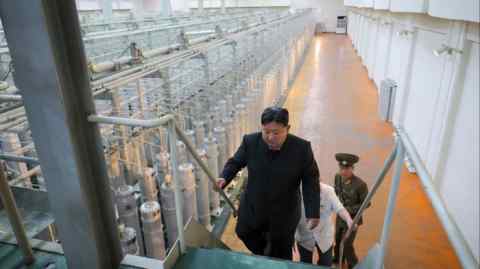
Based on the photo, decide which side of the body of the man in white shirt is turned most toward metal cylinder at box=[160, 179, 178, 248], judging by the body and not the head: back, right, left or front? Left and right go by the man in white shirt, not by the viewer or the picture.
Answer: right

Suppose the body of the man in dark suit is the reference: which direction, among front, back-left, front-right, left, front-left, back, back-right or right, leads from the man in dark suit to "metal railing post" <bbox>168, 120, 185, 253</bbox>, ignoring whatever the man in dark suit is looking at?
front-right

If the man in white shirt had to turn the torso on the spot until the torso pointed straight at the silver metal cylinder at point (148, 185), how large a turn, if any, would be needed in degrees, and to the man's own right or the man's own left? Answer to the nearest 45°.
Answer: approximately 90° to the man's own right

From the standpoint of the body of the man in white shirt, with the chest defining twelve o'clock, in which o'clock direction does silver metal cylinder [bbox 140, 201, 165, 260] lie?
The silver metal cylinder is roughly at 2 o'clock from the man in white shirt.

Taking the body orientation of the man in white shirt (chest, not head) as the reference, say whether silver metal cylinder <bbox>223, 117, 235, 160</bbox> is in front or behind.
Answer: behind

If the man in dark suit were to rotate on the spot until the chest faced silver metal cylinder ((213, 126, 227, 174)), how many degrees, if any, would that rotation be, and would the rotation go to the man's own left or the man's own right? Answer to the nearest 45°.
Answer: approximately 180°

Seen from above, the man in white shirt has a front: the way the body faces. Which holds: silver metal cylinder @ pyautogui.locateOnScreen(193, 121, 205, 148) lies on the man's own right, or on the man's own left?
on the man's own right

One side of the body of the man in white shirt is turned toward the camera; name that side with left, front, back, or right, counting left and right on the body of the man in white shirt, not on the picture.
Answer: front

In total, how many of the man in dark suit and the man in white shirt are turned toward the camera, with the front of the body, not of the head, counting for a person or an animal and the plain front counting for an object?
2

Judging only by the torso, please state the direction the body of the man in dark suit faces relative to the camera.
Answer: toward the camera

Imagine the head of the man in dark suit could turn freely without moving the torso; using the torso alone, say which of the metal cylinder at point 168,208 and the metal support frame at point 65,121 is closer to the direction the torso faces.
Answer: the metal support frame

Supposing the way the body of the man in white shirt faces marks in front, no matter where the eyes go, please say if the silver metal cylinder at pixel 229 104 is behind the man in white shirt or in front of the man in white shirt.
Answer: behind
